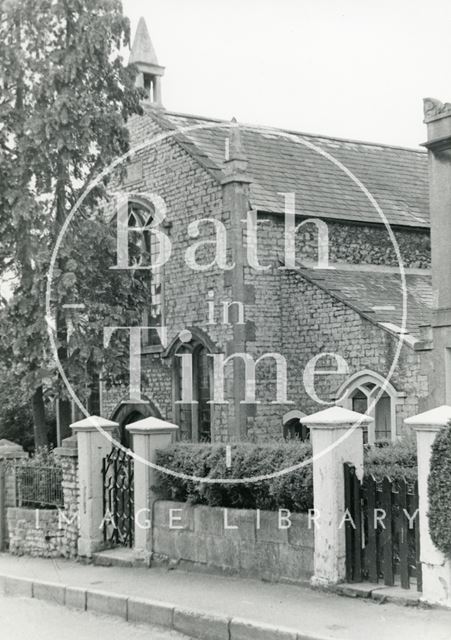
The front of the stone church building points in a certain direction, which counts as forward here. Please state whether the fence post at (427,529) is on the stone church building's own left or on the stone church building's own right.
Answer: on the stone church building's own left

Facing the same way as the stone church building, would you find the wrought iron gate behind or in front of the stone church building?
in front

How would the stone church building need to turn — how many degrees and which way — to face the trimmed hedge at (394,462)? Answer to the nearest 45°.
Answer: approximately 45° to its left

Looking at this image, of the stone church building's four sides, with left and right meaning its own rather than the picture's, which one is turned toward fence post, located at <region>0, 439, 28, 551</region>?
front

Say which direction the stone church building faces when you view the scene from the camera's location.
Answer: facing the viewer and to the left of the viewer

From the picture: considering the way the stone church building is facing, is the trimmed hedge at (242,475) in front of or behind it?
in front

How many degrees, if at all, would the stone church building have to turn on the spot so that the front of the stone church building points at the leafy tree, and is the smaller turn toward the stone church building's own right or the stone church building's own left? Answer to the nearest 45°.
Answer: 0° — it already faces it

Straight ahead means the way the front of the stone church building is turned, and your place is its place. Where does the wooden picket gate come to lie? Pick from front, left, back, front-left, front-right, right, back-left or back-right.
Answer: front-left
